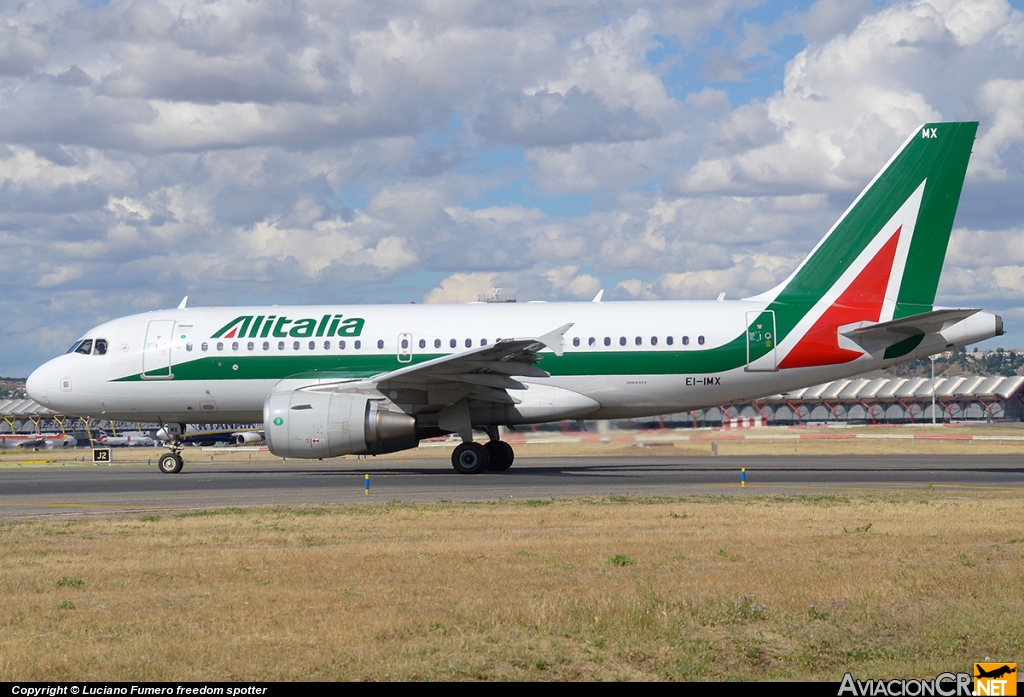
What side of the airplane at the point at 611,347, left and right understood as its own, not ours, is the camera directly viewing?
left
